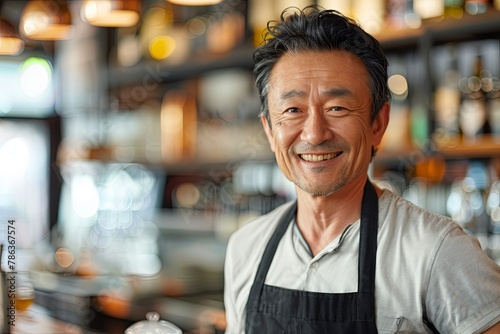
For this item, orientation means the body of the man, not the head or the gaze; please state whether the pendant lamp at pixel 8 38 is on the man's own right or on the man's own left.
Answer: on the man's own right

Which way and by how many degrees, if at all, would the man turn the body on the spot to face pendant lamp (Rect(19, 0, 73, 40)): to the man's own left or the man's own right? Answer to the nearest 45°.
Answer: approximately 90° to the man's own right

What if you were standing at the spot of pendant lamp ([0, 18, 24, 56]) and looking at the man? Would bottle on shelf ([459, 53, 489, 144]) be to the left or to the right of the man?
left

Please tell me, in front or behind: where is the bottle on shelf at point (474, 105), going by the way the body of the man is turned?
behind

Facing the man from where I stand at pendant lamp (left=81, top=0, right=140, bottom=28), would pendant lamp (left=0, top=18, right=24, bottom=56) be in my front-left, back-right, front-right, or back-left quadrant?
back-right

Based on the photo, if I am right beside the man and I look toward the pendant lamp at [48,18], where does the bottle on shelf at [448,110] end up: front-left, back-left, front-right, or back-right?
front-right

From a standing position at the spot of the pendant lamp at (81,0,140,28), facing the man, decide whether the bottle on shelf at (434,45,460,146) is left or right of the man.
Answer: left

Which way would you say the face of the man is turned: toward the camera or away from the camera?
toward the camera

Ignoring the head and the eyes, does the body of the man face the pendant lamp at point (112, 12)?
no

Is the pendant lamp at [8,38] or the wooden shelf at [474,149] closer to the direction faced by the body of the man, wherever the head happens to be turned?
the pendant lamp

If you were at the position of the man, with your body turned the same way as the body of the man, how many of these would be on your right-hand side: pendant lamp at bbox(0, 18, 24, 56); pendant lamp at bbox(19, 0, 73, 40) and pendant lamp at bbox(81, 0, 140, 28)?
3

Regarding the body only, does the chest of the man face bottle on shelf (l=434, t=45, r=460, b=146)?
no

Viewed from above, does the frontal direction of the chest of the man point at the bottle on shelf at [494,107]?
no

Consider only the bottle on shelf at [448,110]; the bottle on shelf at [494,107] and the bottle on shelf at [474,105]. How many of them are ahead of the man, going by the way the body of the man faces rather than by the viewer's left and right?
0

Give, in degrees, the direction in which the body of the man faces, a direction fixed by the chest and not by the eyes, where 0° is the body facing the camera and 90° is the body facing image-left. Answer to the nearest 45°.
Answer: approximately 45°
